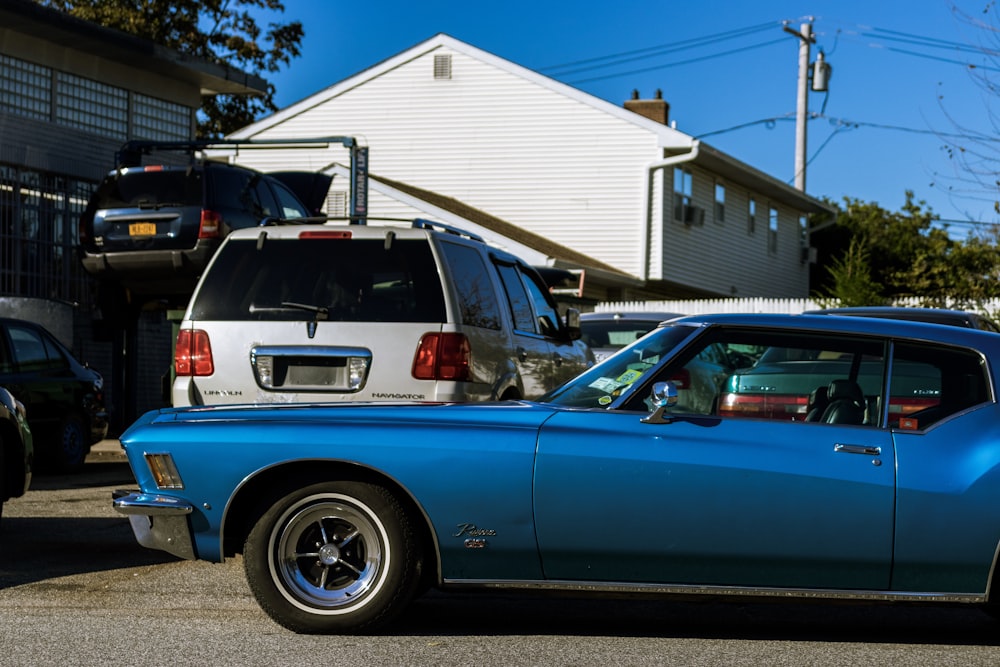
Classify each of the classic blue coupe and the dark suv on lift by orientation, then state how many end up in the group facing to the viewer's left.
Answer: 1

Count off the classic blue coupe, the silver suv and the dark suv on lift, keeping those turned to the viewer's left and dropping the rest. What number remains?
1

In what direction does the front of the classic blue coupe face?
to the viewer's left

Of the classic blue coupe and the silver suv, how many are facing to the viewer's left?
1

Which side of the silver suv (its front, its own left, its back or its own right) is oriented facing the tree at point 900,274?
front

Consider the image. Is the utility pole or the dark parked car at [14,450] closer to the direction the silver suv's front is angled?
the utility pole

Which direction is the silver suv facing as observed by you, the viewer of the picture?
facing away from the viewer and to the right of the viewer

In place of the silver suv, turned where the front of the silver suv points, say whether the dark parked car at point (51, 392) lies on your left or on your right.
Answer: on your left

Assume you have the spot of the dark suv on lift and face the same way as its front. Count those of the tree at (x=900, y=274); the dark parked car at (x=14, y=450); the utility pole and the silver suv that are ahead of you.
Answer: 2

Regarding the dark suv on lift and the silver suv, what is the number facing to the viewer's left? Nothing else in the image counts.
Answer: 0

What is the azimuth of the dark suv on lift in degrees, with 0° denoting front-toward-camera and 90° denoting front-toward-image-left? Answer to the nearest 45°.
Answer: approximately 225°

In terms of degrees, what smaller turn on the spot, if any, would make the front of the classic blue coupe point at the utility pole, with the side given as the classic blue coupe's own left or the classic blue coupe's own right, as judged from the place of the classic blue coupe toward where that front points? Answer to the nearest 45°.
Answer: approximately 90° to the classic blue coupe's own right
